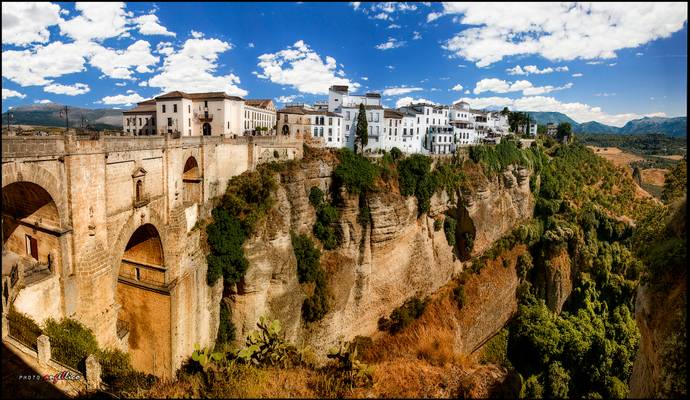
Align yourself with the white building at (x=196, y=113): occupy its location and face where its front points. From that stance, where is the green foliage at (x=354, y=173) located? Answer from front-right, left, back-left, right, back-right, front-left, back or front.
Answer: front-left

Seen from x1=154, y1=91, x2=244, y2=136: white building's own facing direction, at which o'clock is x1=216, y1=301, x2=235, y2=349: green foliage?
The green foliage is roughly at 12 o'clock from the white building.

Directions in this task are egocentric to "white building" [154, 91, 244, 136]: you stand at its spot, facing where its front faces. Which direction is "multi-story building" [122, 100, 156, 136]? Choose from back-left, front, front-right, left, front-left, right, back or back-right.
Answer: back-right

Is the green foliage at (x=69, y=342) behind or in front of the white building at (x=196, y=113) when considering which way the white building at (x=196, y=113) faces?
in front

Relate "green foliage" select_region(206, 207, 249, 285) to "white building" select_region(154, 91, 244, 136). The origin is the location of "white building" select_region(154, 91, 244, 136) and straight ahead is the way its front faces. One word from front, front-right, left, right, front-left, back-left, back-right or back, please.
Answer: front

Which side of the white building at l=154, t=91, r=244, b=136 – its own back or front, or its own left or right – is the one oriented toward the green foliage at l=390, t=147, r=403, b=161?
left

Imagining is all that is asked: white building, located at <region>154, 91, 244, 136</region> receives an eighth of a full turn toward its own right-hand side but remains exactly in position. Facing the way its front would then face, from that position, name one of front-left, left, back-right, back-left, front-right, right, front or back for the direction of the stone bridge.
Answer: front-left

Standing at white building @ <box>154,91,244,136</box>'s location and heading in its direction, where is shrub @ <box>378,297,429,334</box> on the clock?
The shrub is roughly at 10 o'clock from the white building.

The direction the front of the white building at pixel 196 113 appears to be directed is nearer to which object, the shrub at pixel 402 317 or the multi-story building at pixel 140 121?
the shrub

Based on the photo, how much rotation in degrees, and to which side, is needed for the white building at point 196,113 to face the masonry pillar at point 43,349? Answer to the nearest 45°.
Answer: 0° — it already faces it

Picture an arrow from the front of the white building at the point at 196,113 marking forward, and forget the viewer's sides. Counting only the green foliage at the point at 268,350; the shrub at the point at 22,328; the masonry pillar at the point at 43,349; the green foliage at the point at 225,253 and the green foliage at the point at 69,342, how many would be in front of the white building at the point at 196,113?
5

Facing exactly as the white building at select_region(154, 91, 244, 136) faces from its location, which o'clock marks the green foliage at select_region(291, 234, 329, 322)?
The green foliage is roughly at 11 o'clock from the white building.

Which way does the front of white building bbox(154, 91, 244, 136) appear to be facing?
toward the camera

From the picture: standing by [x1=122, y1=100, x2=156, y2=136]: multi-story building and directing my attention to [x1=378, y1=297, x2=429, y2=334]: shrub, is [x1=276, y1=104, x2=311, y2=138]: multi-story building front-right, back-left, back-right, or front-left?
front-left

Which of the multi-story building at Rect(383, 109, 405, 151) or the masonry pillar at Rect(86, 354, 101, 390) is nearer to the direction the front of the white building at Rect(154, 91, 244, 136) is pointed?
the masonry pillar
